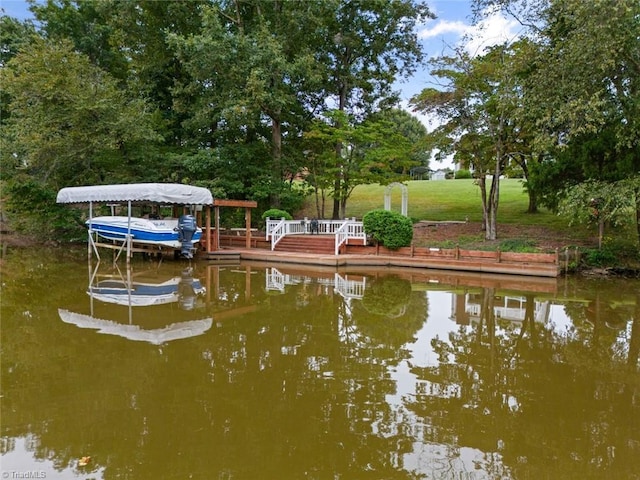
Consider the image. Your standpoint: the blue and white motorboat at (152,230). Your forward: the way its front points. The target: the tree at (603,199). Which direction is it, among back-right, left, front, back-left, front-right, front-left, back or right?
back

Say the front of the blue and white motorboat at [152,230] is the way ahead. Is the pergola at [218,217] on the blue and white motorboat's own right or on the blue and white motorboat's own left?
on the blue and white motorboat's own right

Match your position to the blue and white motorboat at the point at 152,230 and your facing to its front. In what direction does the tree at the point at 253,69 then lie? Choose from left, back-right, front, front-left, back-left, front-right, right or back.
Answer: right

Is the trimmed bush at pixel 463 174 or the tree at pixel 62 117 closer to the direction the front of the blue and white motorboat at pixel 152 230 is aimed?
the tree

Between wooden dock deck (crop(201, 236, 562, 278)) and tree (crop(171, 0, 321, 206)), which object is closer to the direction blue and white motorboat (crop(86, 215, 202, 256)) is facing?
the tree

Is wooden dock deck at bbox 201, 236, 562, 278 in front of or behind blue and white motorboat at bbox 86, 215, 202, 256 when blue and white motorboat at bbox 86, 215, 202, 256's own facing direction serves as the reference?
behind

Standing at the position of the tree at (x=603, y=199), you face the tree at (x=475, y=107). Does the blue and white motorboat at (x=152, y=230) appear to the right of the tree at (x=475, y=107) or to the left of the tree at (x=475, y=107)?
left

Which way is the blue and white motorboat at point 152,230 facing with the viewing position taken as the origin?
facing away from the viewer and to the left of the viewer

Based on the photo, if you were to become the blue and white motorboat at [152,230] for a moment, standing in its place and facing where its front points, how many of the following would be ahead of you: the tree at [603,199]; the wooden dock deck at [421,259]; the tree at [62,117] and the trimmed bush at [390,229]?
1

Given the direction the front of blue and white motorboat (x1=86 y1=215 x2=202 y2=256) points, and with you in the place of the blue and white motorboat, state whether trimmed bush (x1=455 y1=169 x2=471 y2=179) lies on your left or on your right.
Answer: on your right
